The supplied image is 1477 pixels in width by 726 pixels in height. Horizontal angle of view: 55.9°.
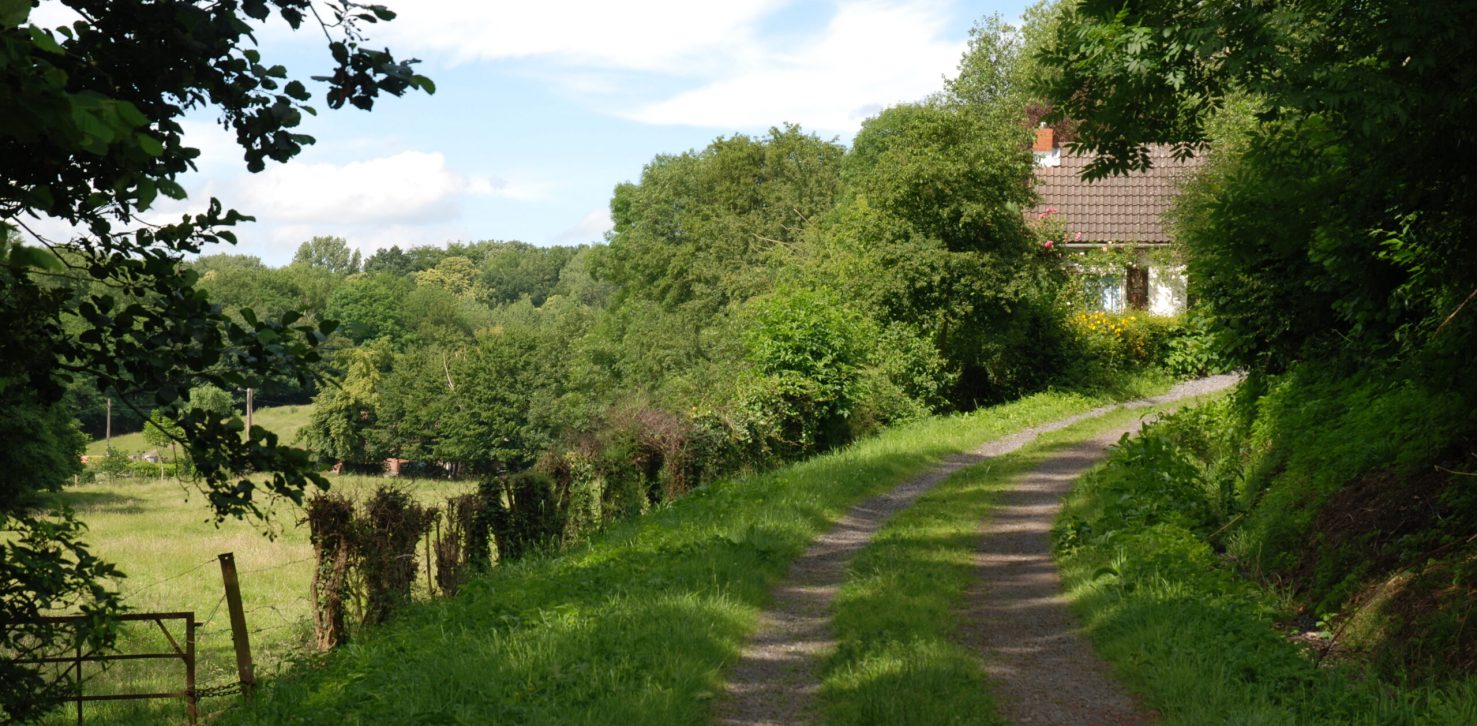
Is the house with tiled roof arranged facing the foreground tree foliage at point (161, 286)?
yes

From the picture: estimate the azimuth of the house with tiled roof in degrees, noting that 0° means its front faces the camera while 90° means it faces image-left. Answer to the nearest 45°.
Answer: approximately 0°

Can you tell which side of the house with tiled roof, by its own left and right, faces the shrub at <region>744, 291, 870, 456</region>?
front
